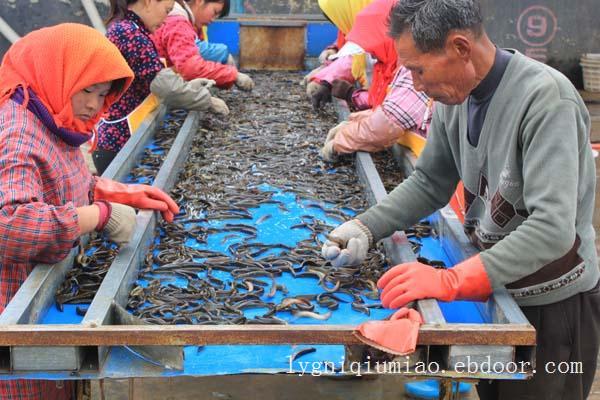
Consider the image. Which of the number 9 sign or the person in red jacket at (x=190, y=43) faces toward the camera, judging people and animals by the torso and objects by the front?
the number 9 sign

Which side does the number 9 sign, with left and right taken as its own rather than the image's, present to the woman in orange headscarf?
front

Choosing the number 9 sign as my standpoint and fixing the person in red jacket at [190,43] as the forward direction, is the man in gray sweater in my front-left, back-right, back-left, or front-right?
front-left

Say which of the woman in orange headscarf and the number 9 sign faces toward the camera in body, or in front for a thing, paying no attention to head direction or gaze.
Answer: the number 9 sign

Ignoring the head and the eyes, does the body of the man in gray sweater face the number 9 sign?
no

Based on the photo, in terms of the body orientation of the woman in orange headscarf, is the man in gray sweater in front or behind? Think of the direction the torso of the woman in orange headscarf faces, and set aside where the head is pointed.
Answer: in front

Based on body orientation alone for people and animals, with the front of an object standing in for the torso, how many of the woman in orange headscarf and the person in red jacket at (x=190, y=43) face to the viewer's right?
2

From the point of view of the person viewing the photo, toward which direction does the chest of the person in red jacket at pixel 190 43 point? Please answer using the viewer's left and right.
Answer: facing to the right of the viewer

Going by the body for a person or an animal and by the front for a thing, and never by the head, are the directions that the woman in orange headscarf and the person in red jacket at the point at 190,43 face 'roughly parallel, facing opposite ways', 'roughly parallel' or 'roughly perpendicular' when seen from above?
roughly parallel

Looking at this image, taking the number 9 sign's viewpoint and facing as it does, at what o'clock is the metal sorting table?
The metal sorting table is roughly at 12 o'clock from the number 9 sign.

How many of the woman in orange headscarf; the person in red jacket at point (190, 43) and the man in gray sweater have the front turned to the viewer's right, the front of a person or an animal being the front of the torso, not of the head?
2

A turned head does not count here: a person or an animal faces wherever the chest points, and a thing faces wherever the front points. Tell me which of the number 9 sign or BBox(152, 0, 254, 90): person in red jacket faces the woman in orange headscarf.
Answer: the number 9 sign

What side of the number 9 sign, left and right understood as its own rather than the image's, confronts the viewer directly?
front

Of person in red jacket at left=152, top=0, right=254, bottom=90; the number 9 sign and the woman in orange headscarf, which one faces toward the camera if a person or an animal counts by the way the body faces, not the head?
the number 9 sign

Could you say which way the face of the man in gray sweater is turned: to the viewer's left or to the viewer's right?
to the viewer's left

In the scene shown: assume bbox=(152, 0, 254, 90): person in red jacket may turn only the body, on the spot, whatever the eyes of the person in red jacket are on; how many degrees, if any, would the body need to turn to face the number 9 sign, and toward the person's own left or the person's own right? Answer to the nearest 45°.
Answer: approximately 45° to the person's own left

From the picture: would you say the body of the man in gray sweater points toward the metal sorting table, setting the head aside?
yes

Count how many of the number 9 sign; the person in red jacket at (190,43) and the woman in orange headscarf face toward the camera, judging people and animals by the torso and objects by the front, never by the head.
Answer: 1

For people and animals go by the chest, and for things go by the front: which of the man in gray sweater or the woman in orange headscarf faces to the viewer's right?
the woman in orange headscarf
